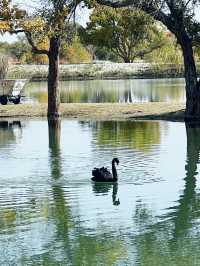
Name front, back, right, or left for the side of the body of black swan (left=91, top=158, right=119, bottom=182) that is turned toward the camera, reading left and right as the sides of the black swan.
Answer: right
